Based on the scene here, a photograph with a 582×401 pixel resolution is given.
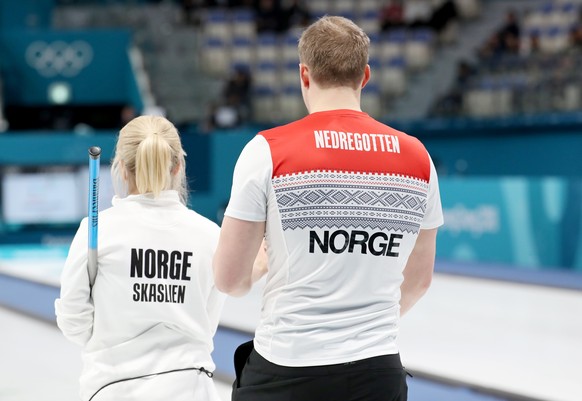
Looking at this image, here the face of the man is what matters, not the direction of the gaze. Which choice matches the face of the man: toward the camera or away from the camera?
away from the camera

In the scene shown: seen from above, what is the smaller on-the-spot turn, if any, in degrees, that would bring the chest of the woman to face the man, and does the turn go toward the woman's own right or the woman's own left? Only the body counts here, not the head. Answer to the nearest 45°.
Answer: approximately 135° to the woman's own right

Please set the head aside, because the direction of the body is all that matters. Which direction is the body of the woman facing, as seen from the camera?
away from the camera

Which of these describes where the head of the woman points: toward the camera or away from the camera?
away from the camera
